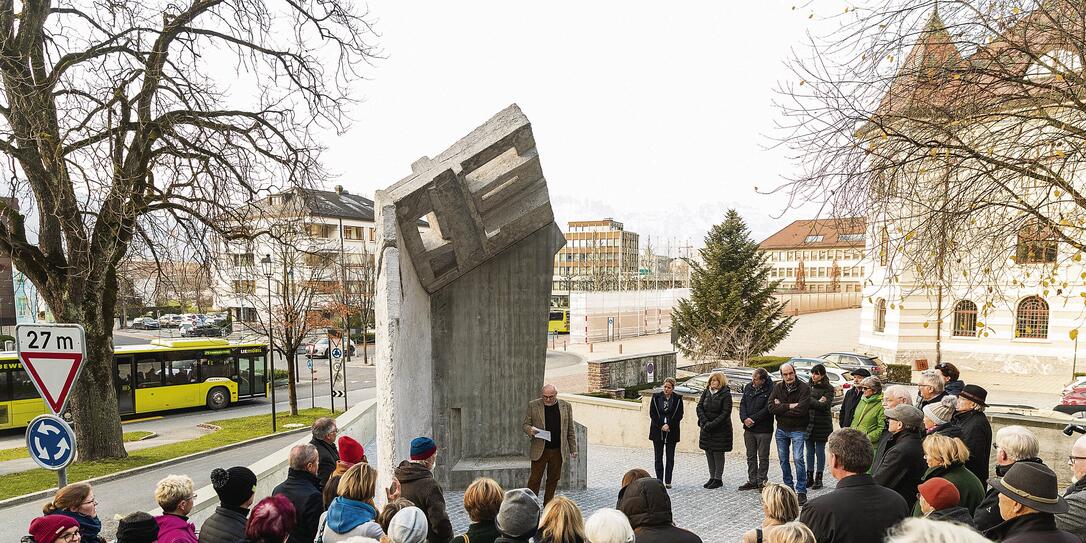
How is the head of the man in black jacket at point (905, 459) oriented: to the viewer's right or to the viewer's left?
to the viewer's left

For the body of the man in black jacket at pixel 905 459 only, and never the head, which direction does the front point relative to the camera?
to the viewer's left

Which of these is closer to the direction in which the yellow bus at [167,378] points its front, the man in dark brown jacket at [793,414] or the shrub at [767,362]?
the shrub

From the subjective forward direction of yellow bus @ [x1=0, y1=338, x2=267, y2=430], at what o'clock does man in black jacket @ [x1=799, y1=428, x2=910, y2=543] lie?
The man in black jacket is roughly at 3 o'clock from the yellow bus.

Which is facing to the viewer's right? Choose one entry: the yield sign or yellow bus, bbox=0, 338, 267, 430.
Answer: the yellow bus

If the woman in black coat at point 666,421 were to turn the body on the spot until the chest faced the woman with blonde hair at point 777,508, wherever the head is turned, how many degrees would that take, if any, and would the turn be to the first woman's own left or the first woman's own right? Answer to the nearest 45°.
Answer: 0° — they already face them

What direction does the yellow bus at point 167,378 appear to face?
to the viewer's right

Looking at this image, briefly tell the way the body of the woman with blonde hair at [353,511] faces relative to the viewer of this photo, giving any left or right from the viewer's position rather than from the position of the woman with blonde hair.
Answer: facing away from the viewer and to the right of the viewer

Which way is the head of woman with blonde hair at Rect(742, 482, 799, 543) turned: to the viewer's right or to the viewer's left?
to the viewer's left

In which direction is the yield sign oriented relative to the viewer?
toward the camera

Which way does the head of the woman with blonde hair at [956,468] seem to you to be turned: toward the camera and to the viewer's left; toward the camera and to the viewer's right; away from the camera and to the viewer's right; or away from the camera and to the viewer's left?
away from the camera and to the viewer's left

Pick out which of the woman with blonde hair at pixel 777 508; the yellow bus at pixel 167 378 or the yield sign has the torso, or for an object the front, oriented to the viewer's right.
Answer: the yellow bus

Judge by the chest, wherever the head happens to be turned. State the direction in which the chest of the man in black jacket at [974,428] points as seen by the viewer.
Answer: to the viewer's left

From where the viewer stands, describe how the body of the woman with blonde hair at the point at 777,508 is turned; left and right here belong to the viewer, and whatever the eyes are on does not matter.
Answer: facing away from the viewer and to the left of the viewer

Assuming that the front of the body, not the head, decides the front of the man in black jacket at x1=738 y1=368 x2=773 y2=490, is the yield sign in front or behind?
in front

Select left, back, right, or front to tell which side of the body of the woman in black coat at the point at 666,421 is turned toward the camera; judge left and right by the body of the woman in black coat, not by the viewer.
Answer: front
